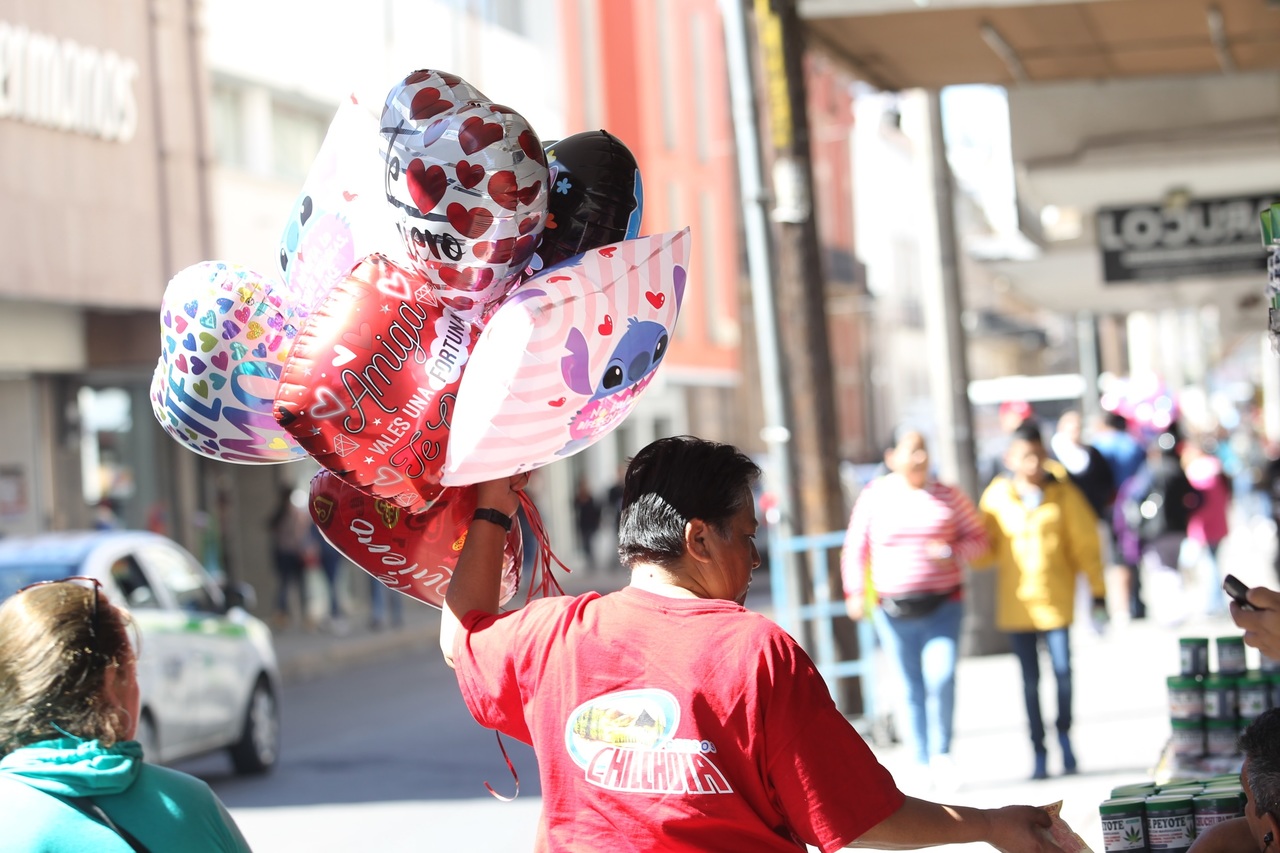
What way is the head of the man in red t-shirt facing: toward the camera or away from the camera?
away from the camera

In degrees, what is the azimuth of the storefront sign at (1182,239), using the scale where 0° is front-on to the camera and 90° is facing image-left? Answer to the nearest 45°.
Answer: approximately 0°

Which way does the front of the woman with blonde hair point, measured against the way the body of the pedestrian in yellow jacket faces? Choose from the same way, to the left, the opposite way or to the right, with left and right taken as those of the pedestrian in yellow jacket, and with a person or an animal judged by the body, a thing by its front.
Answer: the opposite way

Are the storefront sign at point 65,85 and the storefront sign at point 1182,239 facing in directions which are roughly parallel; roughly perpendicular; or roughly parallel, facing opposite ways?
roughly perpendicular

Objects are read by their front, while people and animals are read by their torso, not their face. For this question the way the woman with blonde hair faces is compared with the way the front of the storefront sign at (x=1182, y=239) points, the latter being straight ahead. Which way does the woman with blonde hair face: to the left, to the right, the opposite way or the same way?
the opposite way

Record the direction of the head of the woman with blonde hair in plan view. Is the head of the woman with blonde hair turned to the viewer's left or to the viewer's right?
to the viewer's right

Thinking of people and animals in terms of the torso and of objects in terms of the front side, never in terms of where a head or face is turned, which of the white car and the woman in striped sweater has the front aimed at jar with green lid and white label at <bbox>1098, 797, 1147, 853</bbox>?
the woman in striped sweater

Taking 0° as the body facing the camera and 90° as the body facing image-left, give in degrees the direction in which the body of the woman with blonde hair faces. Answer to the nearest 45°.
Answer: approximately 225°

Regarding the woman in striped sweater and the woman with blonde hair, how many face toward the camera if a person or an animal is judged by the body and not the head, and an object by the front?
1

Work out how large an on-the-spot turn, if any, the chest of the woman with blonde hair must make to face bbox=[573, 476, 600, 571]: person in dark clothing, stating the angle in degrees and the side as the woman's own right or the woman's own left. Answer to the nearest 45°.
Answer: approximately 45° to the woman's own left

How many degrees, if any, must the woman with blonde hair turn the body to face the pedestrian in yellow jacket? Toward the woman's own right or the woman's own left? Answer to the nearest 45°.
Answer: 0° — they already face them
